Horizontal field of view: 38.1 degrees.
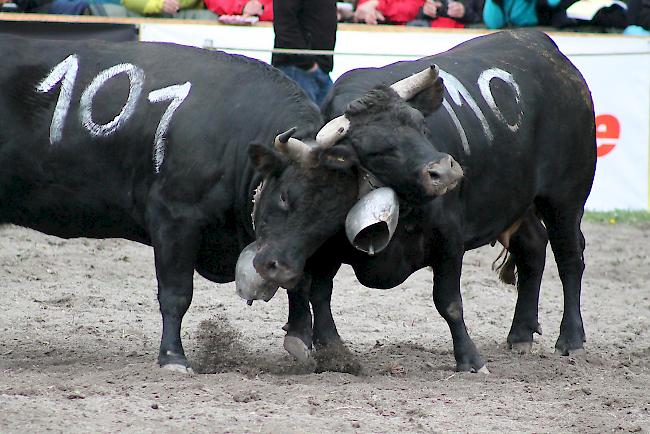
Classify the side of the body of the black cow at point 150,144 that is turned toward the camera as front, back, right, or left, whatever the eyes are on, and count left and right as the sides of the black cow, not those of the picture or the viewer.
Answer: right

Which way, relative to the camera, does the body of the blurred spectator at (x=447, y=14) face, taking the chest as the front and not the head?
toward the camera

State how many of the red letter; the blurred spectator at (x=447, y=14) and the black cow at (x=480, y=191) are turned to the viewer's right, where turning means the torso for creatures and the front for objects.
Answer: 0

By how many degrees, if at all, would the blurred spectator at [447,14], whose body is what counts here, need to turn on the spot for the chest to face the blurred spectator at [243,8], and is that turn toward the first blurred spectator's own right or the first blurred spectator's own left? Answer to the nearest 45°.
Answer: approximately 45° to the first blurred spectator's own right

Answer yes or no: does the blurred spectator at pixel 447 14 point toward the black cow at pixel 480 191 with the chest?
yes

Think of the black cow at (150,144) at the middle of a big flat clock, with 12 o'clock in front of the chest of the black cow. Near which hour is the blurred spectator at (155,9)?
The blurred spectator is roughly at 9 o'clock from the black cow.

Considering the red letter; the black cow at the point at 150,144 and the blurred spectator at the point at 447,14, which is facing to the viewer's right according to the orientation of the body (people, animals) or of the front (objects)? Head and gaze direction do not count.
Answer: the black cow

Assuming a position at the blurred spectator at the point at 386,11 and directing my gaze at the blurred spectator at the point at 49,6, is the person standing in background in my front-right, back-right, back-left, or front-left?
front-left

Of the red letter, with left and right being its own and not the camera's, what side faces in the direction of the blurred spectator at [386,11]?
right

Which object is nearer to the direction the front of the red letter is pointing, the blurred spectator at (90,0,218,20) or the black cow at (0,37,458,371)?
the black cow

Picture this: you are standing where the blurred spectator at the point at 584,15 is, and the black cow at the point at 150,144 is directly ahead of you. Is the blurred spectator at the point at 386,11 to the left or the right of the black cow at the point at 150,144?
right

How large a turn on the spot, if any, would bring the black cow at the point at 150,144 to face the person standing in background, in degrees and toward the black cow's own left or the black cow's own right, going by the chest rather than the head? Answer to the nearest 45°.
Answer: approximately 90° to the black cow's own left

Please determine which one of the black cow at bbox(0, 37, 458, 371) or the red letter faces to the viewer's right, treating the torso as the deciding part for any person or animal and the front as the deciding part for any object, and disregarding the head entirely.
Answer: the black cow
